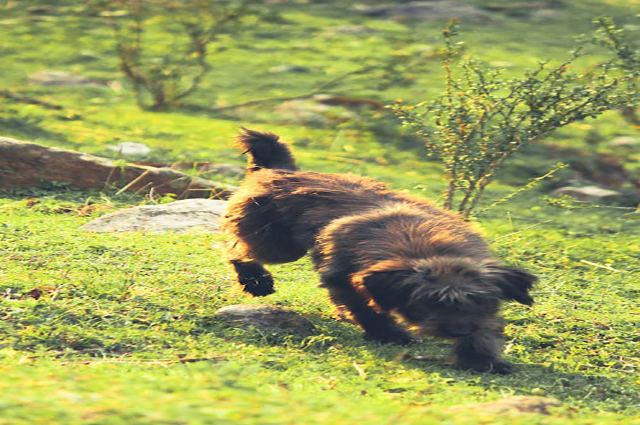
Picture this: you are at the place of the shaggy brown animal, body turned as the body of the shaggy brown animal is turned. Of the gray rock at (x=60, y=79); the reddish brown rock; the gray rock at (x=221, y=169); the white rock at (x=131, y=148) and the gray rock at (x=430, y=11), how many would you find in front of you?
0

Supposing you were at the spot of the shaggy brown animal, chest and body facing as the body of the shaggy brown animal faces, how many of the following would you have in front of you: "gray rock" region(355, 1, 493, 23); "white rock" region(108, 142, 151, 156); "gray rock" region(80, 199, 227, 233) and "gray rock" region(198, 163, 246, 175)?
0

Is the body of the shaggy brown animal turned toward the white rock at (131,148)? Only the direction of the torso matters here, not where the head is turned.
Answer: no

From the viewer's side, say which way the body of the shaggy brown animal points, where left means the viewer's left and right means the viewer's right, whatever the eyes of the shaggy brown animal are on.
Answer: facing the viewer and to the right of the viewer

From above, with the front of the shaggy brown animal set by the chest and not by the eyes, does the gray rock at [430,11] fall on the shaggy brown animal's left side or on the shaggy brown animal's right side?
on the shaggy brown animal's left side

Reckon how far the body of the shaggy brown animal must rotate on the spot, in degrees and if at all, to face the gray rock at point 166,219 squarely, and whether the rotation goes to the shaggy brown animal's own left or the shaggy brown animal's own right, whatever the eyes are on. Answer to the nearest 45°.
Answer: approximately 180°

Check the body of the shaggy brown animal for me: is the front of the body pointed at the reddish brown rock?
no

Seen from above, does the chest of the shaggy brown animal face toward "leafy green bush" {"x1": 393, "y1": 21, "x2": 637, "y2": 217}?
no

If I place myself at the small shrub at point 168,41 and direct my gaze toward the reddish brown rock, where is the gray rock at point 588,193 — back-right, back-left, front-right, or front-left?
front-left

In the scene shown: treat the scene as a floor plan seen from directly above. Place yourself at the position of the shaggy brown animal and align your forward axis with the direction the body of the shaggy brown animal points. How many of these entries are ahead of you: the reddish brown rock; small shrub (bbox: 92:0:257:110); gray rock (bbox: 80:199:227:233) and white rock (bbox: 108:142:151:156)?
0

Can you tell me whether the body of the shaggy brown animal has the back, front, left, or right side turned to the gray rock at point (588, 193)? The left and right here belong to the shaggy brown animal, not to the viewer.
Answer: left

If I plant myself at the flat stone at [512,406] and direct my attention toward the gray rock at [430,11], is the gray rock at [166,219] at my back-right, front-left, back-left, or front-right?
front-left

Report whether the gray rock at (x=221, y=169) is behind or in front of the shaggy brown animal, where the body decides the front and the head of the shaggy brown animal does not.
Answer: behind

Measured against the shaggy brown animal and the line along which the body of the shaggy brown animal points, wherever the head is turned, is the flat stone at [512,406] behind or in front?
in front

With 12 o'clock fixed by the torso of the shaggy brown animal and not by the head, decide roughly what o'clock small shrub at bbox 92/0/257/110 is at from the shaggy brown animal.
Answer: The small shrub is roughly at 7 o'clock from the shaggy brown animal.

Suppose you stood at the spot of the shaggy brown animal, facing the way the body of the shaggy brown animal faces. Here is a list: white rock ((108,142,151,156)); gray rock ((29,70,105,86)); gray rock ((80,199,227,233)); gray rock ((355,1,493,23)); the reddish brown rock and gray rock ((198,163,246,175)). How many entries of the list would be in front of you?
0
